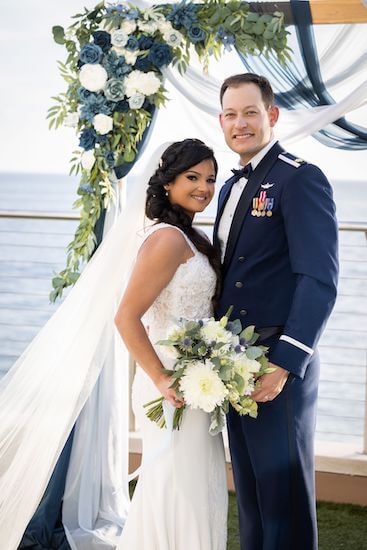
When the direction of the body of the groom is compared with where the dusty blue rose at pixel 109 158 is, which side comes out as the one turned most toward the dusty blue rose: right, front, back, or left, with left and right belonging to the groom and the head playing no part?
right

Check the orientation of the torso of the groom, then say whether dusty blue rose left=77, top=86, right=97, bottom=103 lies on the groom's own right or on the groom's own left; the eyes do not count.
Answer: on the groom's own right

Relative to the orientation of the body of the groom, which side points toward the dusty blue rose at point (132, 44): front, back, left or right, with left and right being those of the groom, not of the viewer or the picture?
right

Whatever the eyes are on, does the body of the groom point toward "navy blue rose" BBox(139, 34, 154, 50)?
no

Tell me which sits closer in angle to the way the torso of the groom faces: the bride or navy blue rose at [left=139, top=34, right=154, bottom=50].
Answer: the bride

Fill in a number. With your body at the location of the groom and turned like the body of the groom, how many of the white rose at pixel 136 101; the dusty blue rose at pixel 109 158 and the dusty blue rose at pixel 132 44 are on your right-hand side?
3

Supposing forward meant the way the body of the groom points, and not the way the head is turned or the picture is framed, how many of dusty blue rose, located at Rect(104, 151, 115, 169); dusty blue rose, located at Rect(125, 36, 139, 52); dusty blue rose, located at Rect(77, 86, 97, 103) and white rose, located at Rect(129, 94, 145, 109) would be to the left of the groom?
0

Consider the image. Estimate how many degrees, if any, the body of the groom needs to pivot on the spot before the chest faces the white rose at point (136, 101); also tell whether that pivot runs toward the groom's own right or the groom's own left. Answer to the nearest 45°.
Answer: approximately 90° to the groom's own right

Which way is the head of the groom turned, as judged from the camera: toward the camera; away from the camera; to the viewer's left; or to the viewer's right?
toward the camera

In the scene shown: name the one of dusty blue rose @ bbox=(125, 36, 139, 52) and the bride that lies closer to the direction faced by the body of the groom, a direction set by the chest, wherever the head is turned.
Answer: the bride

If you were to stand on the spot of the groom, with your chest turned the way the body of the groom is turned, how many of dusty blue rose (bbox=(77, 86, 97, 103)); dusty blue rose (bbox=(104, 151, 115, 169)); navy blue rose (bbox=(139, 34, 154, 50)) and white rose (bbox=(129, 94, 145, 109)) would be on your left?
0

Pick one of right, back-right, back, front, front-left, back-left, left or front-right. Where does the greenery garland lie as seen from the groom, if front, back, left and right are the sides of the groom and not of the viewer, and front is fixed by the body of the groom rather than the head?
right
